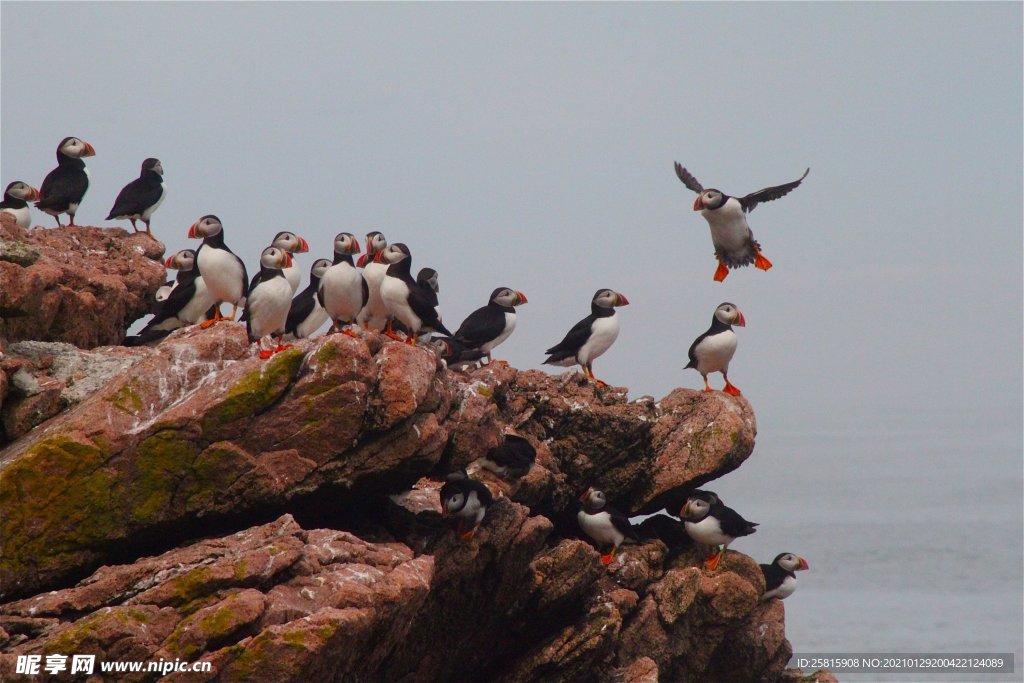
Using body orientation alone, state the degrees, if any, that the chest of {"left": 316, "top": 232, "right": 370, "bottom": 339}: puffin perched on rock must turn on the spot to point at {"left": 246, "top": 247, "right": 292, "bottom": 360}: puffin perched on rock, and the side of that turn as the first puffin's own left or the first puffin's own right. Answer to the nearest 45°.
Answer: approximately 45° to the first puffin's own right

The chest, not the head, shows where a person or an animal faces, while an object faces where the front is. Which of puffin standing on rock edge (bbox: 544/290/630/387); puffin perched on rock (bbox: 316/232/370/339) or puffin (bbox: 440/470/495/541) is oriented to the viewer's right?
the puffin standing on rock edge

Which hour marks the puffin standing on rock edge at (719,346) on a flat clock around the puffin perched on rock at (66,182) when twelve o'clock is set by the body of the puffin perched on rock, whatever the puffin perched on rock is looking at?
The puffin standing on rock edge is roughly at 1 o'clock from the puffin perched on rock.

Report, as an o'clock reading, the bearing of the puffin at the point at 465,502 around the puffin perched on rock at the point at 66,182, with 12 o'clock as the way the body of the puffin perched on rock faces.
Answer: The puffin is roughly at 2 o'clock from the puffin perched on rock.

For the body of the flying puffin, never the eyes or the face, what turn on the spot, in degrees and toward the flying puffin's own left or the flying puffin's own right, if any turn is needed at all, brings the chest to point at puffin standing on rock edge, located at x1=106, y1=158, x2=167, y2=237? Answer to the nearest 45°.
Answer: approximately 45° to the flying puffin's own right

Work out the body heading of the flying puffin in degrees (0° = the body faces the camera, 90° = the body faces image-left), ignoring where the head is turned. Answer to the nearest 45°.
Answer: approximately 45°

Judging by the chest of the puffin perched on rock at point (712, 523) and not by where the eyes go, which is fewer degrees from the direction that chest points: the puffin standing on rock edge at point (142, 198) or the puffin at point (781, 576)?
the puffin standing on rock edge

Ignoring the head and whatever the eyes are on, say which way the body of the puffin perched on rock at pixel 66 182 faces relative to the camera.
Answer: to the viewer's right

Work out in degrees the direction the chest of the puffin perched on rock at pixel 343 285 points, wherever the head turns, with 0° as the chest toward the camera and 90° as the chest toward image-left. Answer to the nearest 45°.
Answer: approximately 0°

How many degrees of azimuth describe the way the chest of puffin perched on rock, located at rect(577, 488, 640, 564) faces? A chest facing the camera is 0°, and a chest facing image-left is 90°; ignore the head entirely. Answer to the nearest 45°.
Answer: approximately 45°
